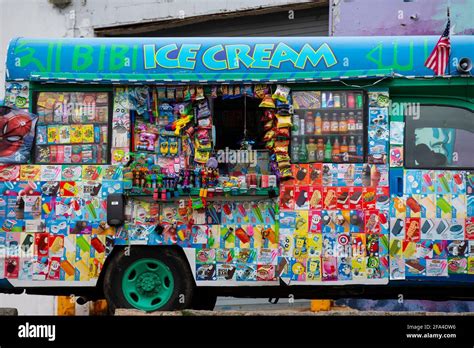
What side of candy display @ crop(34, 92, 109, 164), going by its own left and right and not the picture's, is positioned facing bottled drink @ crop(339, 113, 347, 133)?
left

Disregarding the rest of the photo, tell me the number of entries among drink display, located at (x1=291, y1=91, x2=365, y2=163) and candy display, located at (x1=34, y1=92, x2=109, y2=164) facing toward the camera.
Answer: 2

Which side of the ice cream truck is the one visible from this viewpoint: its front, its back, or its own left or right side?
right

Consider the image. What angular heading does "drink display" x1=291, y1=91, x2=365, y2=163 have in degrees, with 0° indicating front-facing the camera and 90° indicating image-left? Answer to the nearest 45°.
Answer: approximately 0°
